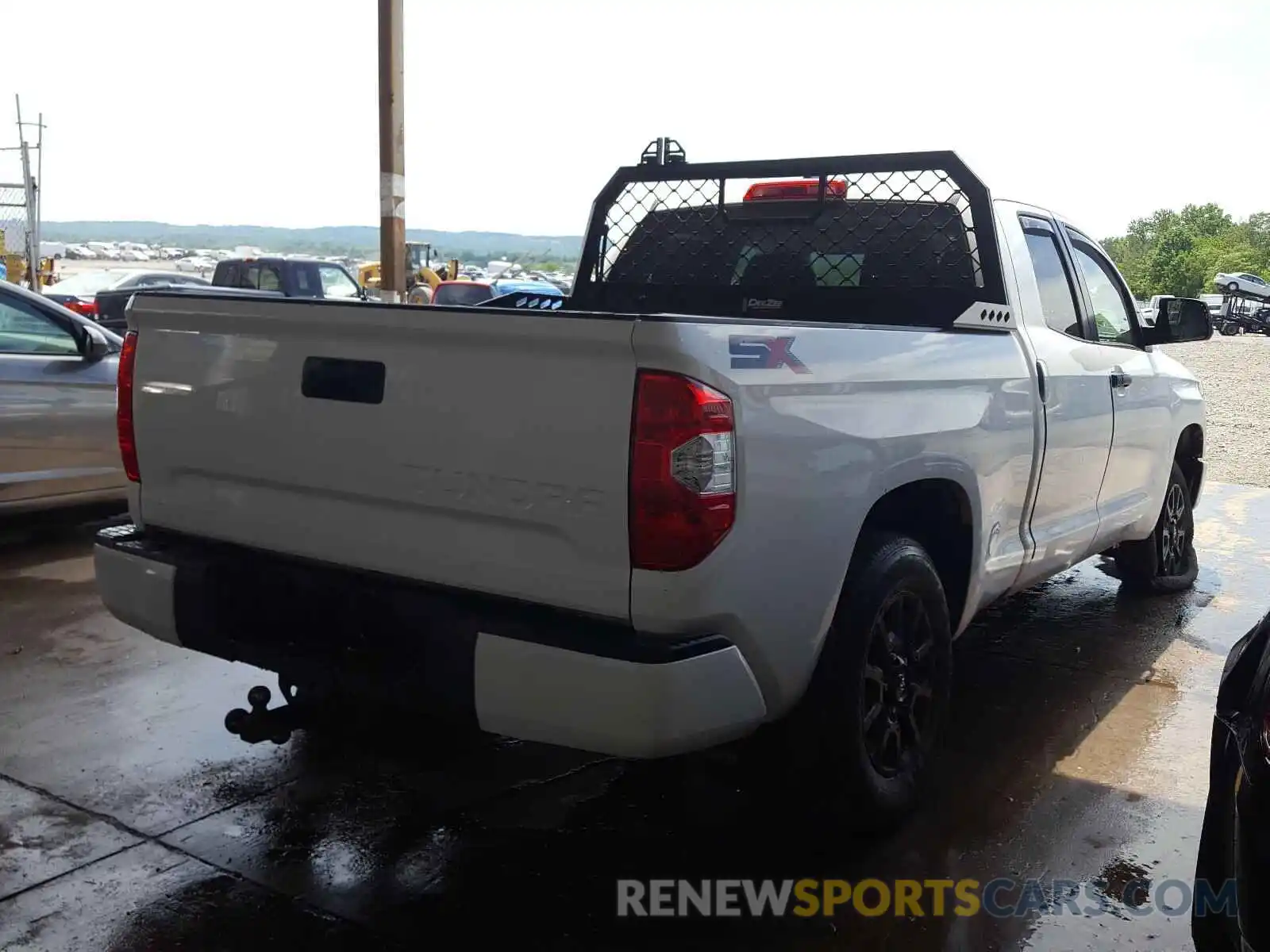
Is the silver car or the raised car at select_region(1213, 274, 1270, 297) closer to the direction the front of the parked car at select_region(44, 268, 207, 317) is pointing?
the raised car

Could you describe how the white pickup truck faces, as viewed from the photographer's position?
facing away from the viewer and to the right of the viewer

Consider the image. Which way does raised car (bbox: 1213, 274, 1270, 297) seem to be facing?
to the viewer's left

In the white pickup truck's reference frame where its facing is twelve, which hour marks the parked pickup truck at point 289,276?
The parked pickup truck is roughly at 10 o'clock from the white pickup truck.

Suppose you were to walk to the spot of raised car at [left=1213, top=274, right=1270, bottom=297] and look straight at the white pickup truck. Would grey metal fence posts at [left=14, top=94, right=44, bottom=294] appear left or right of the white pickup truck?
right

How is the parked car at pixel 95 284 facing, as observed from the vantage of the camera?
facing away from the viewer and to the right of the viewer

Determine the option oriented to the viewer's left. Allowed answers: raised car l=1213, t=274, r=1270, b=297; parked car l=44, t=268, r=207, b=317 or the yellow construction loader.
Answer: raised car l=1213, t=274, r=1270, b=297
